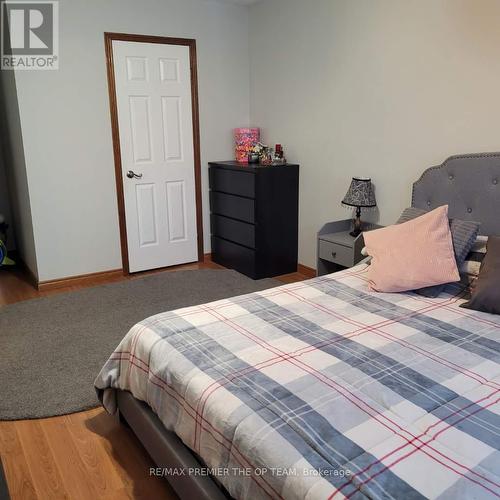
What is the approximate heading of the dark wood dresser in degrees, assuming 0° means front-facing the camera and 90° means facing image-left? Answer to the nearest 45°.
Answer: approximately 45°

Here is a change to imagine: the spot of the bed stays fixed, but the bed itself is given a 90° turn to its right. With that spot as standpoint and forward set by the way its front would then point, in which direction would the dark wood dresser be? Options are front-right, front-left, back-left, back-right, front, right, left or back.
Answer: front-right

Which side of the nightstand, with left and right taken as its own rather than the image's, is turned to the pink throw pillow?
left

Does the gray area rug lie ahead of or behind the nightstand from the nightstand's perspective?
ahead

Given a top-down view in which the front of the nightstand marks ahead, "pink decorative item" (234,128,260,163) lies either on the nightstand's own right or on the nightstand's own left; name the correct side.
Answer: on the nightstand's own right

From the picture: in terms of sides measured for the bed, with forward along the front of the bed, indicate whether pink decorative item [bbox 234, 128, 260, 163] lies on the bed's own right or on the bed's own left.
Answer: on the bed's own right

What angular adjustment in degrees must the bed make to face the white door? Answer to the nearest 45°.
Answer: approximately 90° to its right

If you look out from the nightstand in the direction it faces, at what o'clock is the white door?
The white door is roughly at 2 o'clock from the nightstand.

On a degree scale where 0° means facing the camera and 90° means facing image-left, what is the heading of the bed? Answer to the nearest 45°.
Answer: approximately 45°

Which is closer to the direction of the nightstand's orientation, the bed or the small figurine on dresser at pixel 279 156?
the bed
